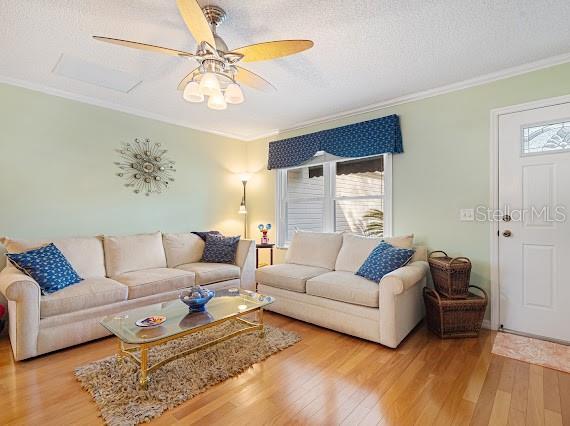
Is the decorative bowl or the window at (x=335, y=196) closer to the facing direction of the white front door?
the decorative bowl

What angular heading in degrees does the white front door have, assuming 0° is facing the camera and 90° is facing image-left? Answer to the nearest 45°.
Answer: approximately 45°

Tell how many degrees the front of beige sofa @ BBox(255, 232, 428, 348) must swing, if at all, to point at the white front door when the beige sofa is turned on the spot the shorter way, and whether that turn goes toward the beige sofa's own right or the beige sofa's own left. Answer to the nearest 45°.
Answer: approximately 135° to the beige sofa's own left

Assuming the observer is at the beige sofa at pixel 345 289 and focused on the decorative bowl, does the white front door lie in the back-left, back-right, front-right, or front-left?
back-left

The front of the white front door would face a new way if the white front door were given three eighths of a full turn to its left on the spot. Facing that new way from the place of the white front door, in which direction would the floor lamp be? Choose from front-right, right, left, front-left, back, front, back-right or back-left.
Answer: back

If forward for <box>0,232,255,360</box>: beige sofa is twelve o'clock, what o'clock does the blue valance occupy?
The blue valance is roughly at 11 o'clock from the beige sofa.

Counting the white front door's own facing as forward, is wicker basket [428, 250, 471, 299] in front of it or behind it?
in front

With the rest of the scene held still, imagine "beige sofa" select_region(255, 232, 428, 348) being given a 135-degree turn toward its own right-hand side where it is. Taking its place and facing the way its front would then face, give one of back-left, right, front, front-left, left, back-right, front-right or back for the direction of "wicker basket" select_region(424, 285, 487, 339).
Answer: right

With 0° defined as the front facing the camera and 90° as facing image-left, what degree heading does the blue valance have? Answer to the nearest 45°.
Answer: approximately 45°
